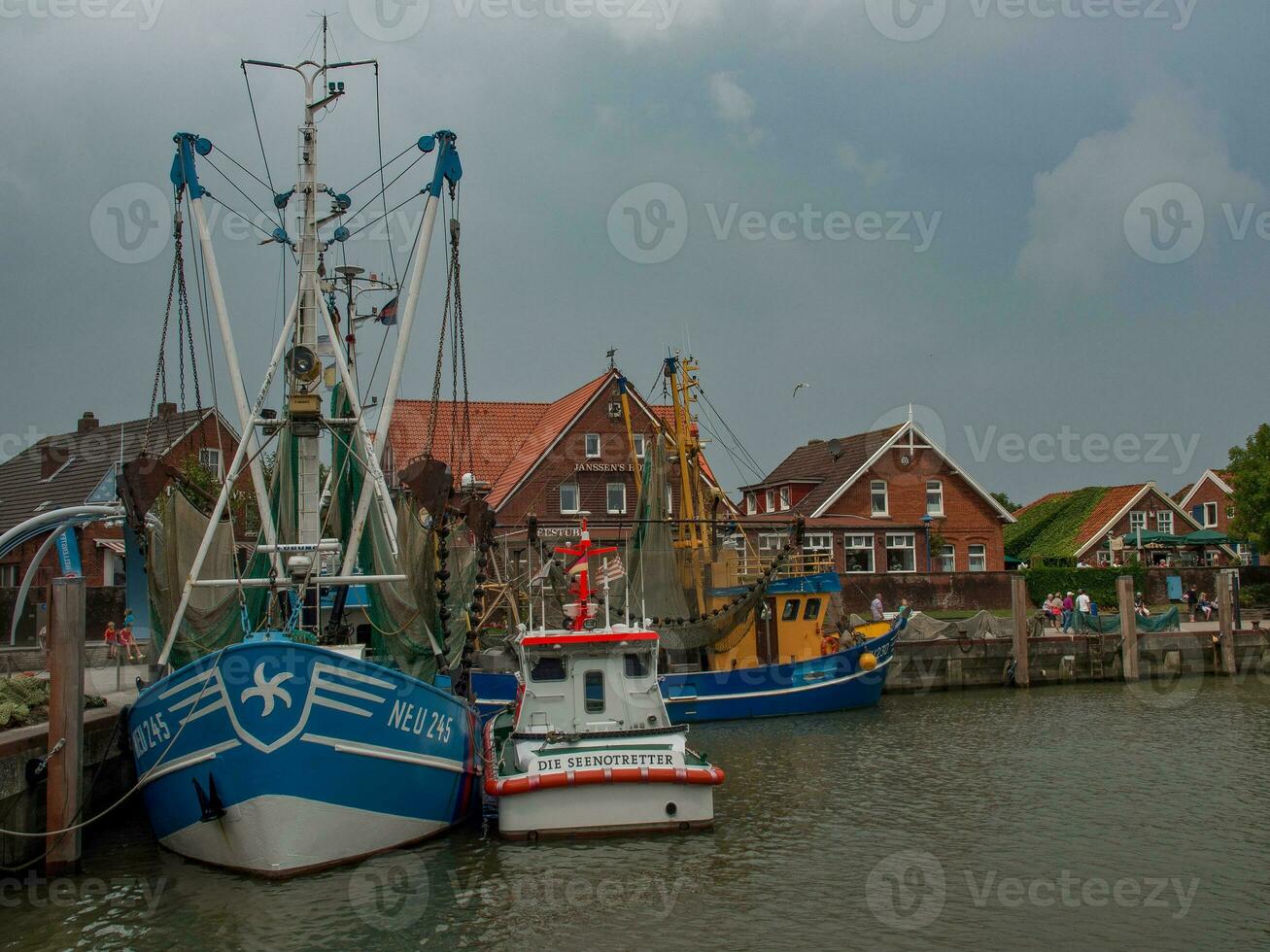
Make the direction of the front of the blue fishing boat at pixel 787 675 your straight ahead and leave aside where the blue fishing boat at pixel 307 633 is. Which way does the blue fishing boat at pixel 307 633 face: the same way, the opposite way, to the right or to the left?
to the right

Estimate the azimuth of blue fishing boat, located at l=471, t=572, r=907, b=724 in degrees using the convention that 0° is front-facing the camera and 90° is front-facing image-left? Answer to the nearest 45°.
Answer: approximately 270°

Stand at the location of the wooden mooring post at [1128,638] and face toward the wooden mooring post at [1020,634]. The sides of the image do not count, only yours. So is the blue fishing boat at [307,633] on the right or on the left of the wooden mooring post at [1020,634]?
left

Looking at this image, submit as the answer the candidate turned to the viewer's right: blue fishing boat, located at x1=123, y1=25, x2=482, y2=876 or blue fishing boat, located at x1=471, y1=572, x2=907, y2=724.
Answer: blue fishing boat, located at x1=471, y1=572, x2=907, y2=724

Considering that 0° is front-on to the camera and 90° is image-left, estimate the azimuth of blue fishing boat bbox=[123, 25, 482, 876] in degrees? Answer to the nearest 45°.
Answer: approximately 0°

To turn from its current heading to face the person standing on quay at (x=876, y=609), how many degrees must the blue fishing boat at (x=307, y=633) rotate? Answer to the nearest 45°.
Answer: approximately 135° to its left

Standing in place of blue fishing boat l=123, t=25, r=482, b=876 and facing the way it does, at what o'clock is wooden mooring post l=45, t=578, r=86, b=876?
The wooden mooring post is roughly at 2 o'clock from the blue fishing boat.

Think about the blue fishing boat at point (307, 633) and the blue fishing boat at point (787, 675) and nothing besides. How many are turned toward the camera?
1

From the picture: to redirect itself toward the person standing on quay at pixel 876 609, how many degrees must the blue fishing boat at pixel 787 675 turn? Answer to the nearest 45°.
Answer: approximately 90° to its left
